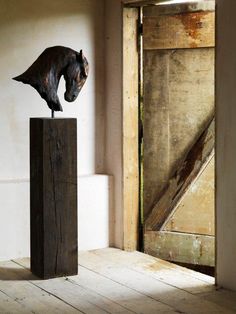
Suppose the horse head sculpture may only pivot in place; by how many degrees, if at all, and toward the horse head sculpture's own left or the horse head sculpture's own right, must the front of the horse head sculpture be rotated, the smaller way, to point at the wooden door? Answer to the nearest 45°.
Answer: approximately 45° to the horse head sculpture's own left

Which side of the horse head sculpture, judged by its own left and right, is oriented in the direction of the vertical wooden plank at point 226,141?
front

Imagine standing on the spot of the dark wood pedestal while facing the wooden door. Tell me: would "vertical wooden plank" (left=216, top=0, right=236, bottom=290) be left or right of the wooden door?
right

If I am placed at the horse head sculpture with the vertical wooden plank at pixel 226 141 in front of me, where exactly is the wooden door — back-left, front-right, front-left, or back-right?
front-left

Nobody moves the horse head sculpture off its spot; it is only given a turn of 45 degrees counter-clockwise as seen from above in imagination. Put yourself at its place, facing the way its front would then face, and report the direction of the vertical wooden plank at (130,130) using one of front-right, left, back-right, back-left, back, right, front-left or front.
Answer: front

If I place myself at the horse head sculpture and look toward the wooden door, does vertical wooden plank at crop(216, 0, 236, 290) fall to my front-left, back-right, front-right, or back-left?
front-right

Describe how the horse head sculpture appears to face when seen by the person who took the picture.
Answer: facing to the right of the viewer
